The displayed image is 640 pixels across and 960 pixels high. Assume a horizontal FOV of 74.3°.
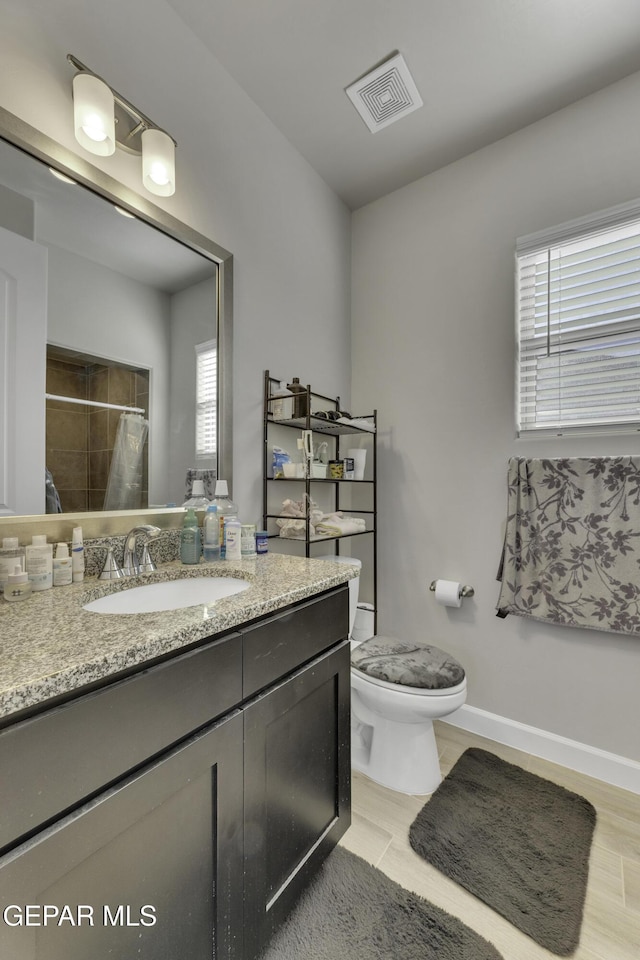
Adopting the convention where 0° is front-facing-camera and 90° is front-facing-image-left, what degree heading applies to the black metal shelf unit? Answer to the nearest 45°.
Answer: approximately 315°

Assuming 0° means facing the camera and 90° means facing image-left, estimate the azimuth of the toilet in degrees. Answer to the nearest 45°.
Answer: approximately 315°

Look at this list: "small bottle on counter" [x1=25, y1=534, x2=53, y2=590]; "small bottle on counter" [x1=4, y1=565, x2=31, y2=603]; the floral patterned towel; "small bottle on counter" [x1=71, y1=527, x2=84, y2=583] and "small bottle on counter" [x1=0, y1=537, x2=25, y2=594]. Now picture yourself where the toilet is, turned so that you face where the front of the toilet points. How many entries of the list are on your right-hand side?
4

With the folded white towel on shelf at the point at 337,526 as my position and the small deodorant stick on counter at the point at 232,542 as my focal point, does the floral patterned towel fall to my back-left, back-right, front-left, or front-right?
back-left

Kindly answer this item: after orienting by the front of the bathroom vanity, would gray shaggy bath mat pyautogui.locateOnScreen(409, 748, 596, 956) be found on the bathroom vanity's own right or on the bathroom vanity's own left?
on the bathroom vanity's own left

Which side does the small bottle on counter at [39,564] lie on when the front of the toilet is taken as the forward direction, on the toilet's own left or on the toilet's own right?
on the toilet's own right
